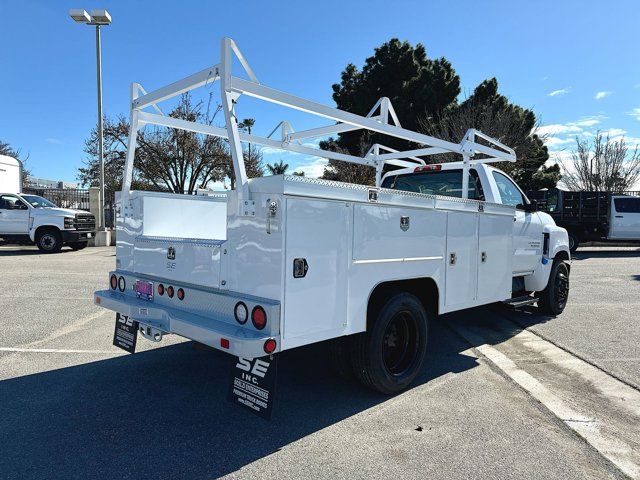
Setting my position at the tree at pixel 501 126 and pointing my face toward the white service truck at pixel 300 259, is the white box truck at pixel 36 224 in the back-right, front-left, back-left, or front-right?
front-right

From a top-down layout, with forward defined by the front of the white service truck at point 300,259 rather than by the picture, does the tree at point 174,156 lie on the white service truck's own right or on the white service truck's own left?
on the white service truck's own left

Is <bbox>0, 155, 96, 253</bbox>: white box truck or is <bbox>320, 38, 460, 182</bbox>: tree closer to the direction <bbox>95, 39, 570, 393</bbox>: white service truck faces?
the tree

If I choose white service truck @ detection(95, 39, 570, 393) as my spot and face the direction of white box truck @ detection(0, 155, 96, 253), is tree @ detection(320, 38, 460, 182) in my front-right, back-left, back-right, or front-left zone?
front-right

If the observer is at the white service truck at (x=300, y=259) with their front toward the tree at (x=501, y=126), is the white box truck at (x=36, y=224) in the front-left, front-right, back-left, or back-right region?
front-left

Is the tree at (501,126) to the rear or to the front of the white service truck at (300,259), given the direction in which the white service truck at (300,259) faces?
to the front

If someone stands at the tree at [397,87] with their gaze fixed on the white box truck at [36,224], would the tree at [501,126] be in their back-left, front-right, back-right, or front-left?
back-left

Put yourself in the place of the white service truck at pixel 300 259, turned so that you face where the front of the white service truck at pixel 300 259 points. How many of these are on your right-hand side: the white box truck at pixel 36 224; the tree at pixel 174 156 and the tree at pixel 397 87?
0

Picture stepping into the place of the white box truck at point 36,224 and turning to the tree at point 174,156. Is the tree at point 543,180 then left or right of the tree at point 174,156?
right

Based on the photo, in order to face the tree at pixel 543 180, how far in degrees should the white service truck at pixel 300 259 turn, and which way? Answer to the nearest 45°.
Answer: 0° — it already faces it

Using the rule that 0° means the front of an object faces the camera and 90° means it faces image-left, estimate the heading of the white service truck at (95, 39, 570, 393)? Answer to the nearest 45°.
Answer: approximately 225°

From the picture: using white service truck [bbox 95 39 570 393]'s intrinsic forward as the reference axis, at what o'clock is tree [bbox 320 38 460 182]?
The tree is roughly at 11 o'clock from the white service truck.

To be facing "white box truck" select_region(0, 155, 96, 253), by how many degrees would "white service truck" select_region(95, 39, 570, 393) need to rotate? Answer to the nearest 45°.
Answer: approximately 90° to its left
